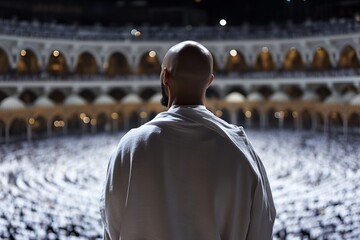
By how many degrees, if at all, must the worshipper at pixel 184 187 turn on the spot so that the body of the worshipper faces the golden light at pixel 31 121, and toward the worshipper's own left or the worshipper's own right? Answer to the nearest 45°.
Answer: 0° — they already face it

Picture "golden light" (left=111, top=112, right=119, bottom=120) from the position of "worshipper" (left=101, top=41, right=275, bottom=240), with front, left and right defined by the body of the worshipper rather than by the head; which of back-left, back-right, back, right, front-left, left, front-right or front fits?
front

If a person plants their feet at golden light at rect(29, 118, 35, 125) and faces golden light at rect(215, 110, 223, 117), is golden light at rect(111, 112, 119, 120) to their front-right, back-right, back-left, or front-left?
front-left

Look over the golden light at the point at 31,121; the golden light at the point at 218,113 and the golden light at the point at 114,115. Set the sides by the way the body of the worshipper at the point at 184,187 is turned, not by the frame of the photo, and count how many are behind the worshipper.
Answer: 0

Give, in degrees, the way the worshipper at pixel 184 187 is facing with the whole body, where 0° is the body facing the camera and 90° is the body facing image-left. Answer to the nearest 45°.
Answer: approximately 180°

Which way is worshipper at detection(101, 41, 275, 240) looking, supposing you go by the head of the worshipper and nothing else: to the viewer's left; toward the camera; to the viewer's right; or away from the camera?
away from the camera

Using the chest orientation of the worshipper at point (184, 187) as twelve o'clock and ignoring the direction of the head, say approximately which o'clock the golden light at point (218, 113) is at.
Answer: The golden light is roughly at 12 o'clock from the worshipper.
